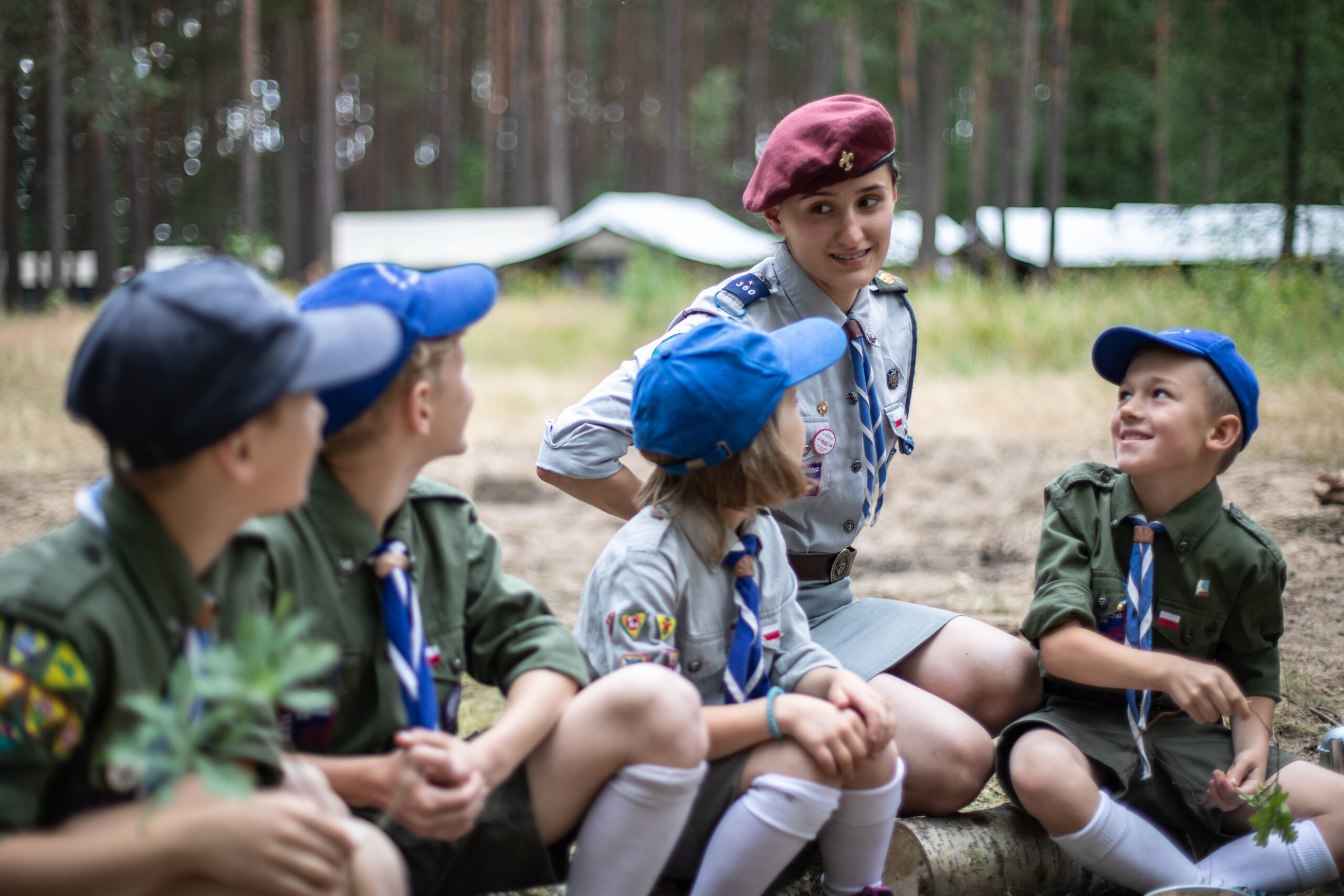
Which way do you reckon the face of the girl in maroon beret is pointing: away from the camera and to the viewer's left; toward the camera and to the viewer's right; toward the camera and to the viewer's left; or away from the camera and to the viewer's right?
toward the camera and to the viewer's right

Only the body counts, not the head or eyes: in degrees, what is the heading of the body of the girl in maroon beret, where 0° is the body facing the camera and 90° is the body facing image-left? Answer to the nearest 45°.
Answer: approximately 315°

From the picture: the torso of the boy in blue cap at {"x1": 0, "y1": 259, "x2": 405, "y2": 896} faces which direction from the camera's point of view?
to the viewer's right

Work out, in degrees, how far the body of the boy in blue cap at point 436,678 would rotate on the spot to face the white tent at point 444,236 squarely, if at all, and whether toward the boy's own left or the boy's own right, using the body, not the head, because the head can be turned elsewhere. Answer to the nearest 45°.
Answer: approximately 135° to the boy's own left

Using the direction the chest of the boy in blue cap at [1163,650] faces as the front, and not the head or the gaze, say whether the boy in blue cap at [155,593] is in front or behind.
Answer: in front

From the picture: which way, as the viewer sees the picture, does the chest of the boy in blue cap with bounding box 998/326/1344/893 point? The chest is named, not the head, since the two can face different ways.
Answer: toward the camera

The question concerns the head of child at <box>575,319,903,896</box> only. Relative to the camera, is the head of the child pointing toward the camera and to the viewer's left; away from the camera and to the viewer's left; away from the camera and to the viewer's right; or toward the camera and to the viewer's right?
away from the camera and to the viewer's right

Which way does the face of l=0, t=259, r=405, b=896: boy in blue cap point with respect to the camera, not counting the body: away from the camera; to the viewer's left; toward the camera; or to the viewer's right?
to the viewer's right

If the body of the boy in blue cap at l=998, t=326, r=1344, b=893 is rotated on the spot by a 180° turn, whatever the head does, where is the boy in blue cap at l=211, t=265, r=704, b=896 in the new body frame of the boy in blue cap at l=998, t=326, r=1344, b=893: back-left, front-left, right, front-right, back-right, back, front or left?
back-left

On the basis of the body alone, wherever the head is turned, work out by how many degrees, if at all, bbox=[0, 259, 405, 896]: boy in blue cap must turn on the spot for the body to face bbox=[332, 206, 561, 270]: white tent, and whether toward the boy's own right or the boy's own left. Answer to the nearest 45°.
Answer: approximately 90° to the boy's own left
